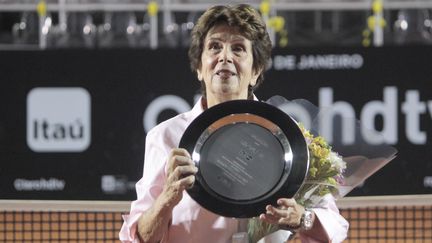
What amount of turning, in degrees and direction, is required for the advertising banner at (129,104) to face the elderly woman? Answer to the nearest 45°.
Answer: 0° — it already faces them

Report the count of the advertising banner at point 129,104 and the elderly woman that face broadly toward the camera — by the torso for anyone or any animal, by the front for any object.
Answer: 2

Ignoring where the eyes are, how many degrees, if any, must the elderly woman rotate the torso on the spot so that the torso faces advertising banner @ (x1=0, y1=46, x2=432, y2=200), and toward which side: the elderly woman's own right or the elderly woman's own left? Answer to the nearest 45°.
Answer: approximately 180°

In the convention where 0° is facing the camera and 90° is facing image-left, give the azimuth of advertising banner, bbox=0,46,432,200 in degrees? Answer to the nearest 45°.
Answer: approximately 0°

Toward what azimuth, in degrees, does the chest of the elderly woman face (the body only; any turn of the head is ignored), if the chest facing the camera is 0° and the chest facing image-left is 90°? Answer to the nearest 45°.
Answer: approximately 0°
